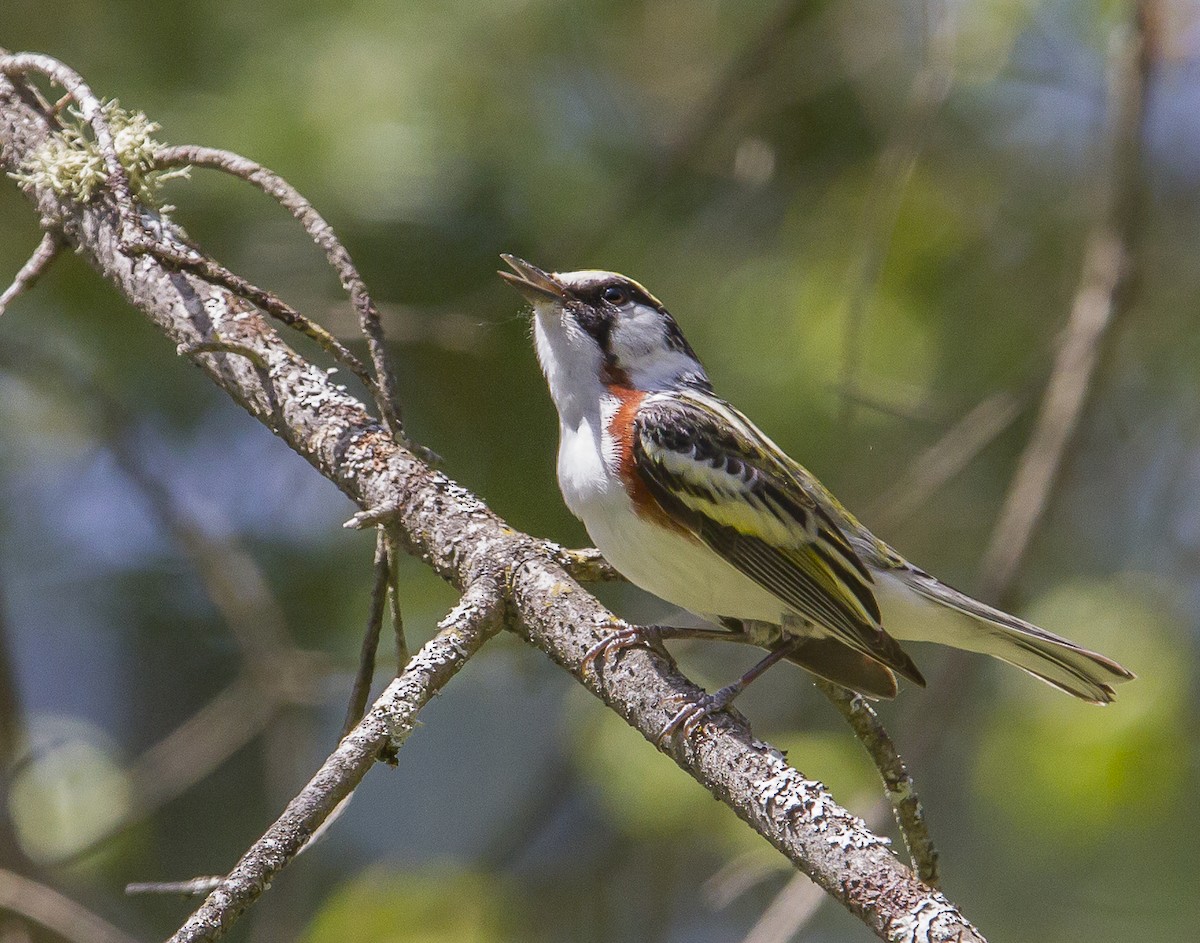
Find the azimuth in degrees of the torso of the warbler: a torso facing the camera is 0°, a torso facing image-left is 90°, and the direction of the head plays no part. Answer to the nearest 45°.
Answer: approximately 90°
